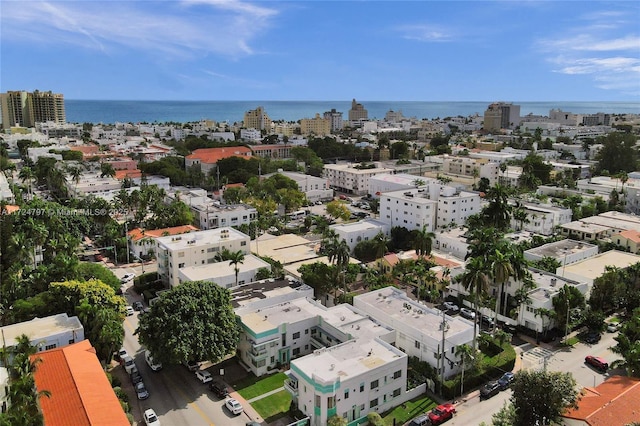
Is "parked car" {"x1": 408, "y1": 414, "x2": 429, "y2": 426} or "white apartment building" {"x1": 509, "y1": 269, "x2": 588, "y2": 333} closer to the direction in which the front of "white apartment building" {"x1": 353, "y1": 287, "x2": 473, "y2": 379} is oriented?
the parked car

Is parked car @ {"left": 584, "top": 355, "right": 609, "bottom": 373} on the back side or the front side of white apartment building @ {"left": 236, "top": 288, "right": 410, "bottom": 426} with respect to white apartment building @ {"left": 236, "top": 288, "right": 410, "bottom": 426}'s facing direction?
on the back side

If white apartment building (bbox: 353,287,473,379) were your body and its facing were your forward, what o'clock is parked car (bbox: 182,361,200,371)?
The parked car is roughly at 4 o'clock from the white apartment building.

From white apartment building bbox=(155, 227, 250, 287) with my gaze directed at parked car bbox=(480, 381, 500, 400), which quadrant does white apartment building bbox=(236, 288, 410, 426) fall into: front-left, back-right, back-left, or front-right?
front-right

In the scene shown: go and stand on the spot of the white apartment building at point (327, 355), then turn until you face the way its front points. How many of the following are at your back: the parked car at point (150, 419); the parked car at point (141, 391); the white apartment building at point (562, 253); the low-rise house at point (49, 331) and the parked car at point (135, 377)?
1

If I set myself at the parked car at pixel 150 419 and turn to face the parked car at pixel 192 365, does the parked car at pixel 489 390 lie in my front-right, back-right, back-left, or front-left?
front-right

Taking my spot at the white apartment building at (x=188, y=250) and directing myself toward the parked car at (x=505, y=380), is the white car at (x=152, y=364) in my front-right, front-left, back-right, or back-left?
front-right

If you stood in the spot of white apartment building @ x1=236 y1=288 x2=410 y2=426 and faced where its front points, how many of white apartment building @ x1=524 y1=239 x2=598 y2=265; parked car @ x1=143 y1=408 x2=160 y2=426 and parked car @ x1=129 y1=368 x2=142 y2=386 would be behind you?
1

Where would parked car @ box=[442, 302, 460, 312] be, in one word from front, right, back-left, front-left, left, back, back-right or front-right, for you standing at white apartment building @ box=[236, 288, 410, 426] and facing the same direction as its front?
back

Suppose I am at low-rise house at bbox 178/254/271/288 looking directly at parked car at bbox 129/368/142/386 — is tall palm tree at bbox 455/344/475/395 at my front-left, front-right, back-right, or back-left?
front-left
